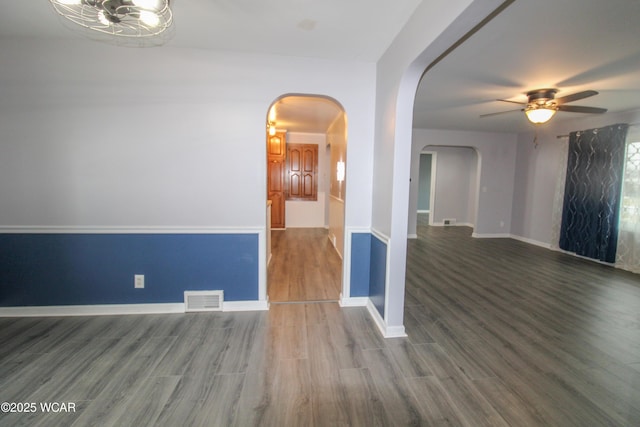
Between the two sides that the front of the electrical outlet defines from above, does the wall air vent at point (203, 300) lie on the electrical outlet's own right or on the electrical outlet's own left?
on the electrical outlet's own left

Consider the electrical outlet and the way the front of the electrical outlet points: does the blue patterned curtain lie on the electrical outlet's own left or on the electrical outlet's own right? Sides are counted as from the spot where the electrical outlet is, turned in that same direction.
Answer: on the electrical outlet's own left

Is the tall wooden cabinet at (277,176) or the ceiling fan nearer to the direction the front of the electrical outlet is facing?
the ceiling fan

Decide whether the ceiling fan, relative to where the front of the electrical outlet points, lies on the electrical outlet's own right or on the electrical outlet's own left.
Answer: on the electrical outlet's own left

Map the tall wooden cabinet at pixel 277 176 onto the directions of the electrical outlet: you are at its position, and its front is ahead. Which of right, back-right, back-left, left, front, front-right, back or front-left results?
back-left

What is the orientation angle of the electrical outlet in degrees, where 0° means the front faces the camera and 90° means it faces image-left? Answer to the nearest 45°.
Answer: approximately 0°

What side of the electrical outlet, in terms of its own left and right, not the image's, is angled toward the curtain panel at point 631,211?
left

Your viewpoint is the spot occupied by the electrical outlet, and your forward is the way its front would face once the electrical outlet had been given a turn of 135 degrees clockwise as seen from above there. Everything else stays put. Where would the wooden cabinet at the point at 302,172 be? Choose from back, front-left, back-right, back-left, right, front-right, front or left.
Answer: right
